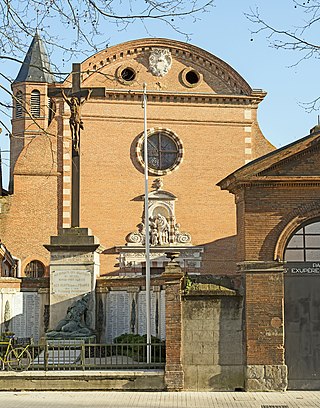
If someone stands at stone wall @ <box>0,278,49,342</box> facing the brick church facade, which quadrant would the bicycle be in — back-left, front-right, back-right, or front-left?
back-right

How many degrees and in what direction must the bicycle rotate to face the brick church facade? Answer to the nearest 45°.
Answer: approximately 90° to its right

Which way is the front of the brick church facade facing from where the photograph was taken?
facing the viewer

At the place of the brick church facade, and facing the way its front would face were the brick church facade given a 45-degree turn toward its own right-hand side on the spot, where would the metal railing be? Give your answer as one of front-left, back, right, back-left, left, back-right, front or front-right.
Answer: front-left

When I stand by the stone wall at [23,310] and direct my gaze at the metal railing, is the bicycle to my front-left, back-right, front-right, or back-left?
front-right

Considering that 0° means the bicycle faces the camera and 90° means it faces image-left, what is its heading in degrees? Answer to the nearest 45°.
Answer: approximately 90°

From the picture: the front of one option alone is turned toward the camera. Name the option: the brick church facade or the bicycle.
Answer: the brick church facade

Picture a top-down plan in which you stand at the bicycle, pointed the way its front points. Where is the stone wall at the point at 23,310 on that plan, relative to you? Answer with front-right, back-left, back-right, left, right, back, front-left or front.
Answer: right

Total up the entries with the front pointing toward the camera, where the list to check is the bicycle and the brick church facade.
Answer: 1

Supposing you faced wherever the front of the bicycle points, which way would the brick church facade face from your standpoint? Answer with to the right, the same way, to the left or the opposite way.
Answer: to the left

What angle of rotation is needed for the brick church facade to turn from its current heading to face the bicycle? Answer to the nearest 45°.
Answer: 0° — it already faces it

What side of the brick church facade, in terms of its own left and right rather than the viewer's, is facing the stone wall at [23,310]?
front
